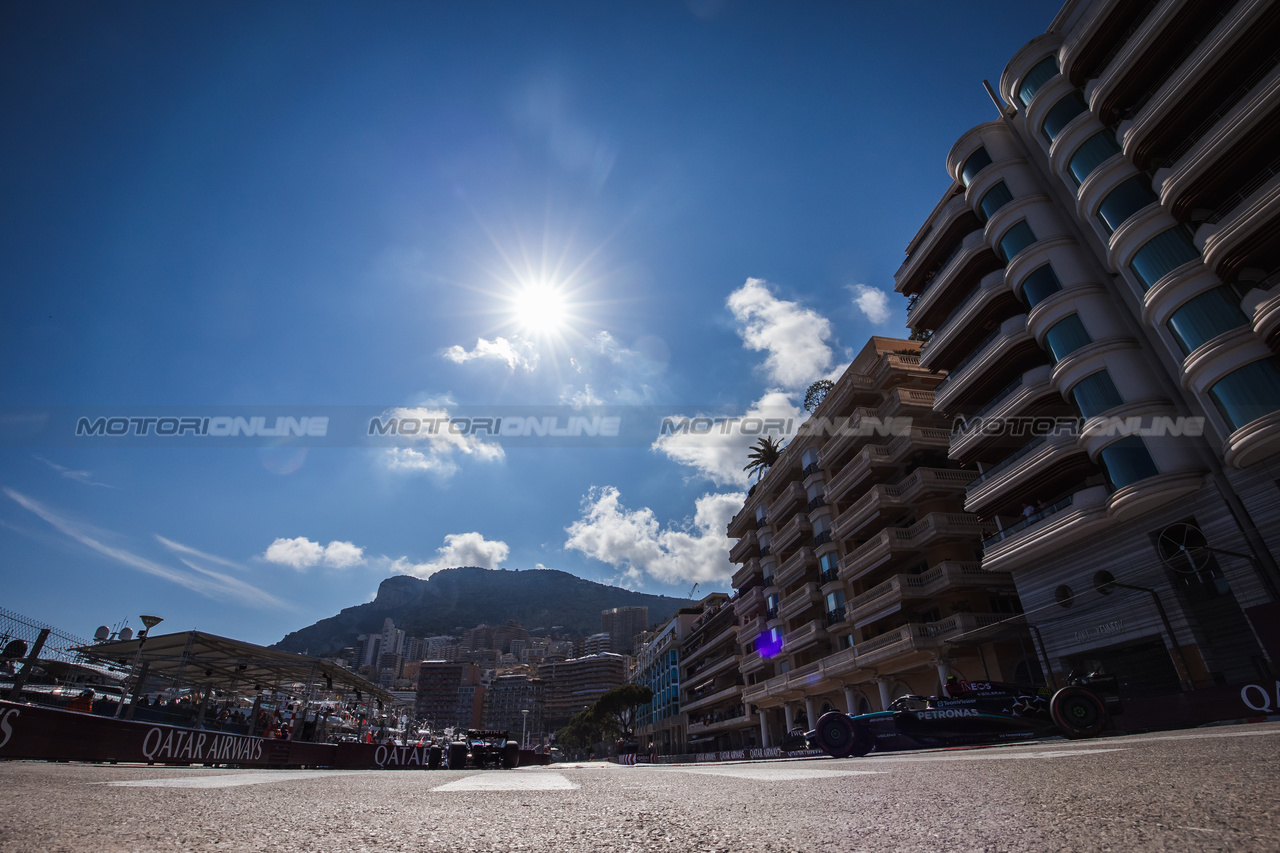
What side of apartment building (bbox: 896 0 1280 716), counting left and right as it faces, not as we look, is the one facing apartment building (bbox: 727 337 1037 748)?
right

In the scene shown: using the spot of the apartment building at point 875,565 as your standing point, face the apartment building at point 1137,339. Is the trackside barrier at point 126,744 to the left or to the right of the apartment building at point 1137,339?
right

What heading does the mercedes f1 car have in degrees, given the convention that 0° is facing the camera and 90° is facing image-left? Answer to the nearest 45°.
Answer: approximately 90°

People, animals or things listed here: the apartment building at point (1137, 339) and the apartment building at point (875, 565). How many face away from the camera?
0

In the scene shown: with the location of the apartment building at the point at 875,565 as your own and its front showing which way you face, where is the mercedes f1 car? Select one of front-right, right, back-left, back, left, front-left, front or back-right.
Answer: front-left

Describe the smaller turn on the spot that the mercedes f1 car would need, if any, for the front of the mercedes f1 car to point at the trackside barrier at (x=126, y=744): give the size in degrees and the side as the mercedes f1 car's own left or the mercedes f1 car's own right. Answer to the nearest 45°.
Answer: approximately 45° to the mercedes f1 car's own left

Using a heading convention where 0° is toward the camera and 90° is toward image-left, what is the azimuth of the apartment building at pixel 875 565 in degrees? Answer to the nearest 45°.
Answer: approximately 45°

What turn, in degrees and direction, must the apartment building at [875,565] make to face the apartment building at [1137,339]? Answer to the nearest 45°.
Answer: approximately 90° to its left

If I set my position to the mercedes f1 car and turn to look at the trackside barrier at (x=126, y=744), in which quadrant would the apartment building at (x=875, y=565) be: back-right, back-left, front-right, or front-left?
back-right
